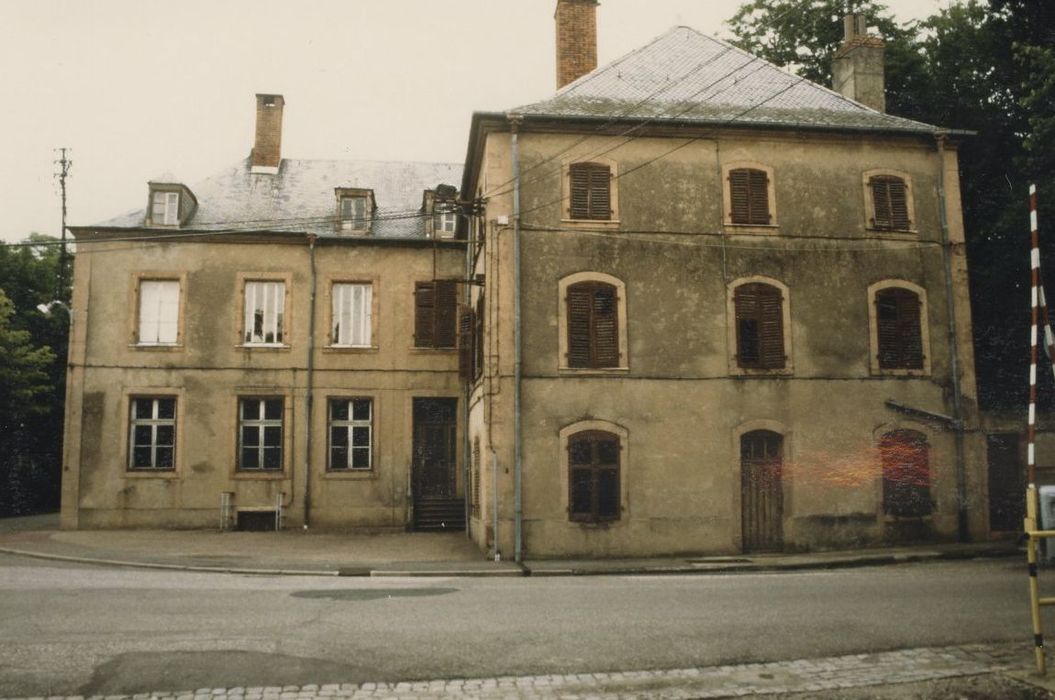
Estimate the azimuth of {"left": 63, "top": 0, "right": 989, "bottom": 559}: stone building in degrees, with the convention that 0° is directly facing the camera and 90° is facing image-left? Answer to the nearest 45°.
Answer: approximately 0°

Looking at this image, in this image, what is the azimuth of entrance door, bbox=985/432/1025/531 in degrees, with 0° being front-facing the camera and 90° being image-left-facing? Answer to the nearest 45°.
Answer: approximately 0°

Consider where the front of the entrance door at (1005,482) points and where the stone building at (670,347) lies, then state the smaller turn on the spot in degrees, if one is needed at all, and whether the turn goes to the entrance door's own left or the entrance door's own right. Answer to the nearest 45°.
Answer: approximately 45° to the entrance door's own right

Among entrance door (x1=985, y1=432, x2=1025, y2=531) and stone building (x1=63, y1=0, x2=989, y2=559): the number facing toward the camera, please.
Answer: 2

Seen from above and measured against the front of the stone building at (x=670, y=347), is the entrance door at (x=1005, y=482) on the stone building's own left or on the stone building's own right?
on the stone building's own left
